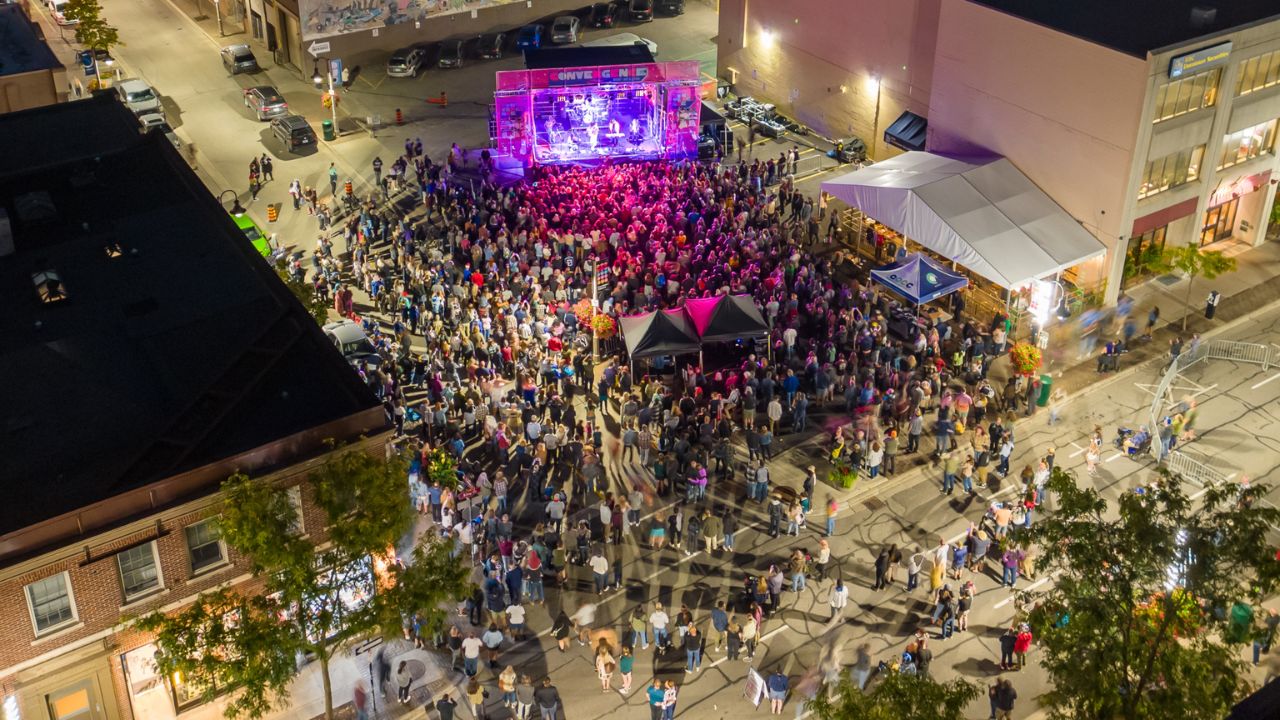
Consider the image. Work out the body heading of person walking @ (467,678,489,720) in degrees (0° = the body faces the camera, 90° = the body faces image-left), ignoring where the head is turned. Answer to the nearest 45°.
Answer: approximately 180°

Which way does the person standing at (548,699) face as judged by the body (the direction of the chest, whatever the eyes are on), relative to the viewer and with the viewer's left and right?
facing away from the viewer

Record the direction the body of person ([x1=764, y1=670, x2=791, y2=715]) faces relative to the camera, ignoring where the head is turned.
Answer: away from the camera

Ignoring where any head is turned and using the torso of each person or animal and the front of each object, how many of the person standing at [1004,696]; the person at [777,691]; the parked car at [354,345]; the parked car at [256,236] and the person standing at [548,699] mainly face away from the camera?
3

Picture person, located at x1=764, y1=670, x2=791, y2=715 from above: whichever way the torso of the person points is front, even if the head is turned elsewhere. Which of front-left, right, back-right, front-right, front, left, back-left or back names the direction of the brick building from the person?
left

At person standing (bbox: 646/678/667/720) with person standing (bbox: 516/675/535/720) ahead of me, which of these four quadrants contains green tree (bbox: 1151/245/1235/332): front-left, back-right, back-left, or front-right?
back-right

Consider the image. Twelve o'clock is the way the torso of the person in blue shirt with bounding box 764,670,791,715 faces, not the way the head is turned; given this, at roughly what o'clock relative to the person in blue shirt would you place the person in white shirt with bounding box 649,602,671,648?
The person in white shirt is roughly at 10 o'clock from the person in blue shirt.

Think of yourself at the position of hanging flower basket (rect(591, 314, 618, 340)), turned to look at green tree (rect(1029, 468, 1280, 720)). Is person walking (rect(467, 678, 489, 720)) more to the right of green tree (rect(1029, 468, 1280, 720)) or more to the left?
right

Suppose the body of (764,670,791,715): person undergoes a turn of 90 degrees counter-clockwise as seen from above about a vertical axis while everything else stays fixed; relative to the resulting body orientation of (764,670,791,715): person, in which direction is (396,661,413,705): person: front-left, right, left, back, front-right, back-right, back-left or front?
front

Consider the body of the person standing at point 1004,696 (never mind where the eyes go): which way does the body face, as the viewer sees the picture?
away from the camera

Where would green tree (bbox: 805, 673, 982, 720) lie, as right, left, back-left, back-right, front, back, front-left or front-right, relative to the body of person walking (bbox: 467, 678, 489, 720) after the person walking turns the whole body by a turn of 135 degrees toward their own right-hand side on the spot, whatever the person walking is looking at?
front

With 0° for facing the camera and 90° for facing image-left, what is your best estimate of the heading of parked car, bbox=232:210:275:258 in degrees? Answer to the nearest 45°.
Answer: approximately 315°

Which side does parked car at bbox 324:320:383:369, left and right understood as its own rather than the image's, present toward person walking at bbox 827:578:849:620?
front

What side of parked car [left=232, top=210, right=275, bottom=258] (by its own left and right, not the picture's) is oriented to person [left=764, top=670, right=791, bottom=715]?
front
